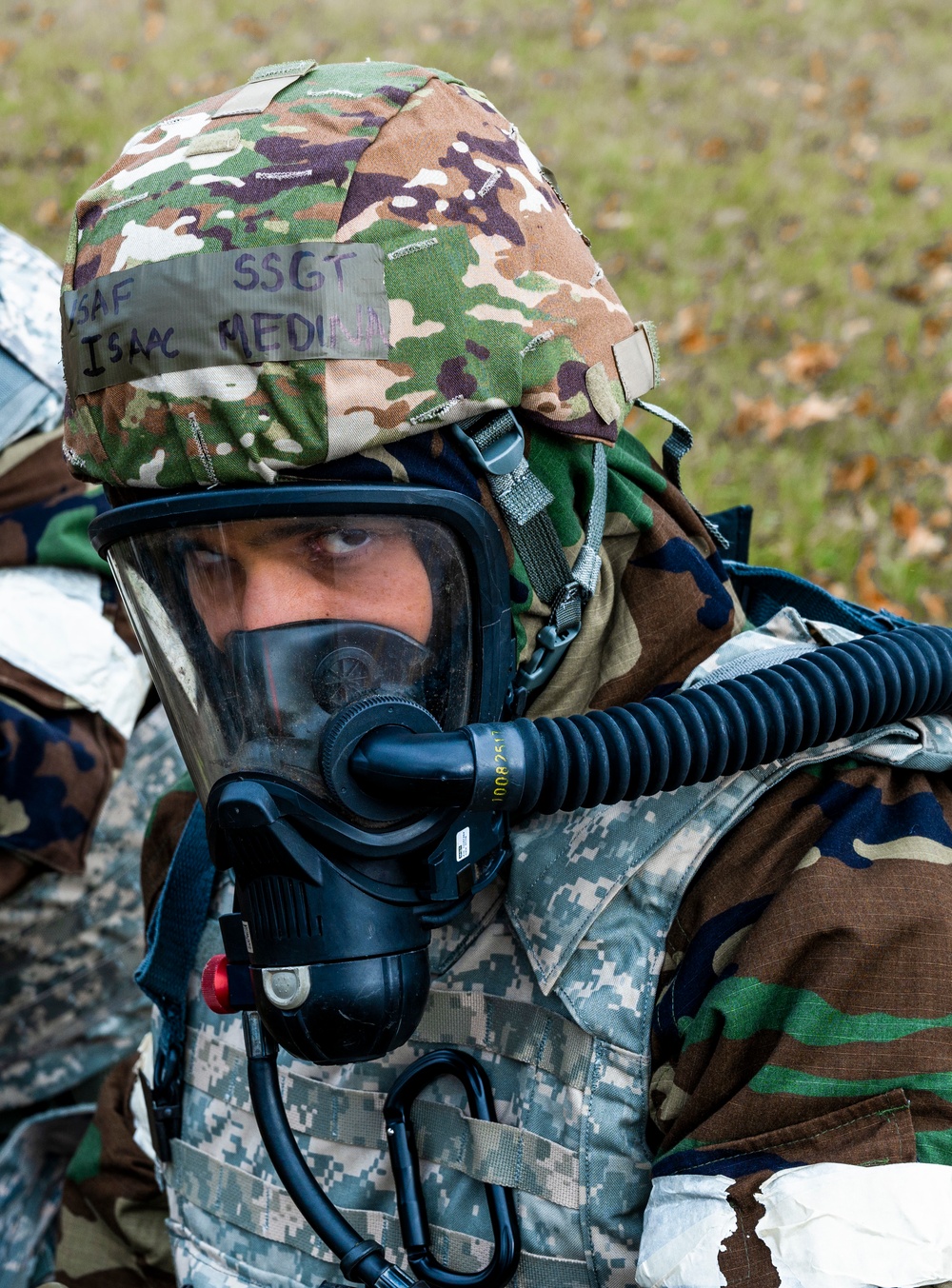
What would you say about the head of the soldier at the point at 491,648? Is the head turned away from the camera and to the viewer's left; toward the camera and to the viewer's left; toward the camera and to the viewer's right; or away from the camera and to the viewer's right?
toward the camera and to the viewer's left

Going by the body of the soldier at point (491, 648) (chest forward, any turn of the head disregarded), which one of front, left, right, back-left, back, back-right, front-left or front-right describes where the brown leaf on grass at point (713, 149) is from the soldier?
back-right

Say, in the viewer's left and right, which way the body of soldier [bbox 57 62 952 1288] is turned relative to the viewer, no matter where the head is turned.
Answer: facing the viewer and to the left of the viewer

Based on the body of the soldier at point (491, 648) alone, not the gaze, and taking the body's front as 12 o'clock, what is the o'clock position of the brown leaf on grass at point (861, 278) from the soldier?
The brown leaf on grass is roughly at 5 o'clock from the soldier.

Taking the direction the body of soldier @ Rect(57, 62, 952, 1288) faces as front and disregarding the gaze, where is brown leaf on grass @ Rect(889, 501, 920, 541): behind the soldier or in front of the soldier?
behind

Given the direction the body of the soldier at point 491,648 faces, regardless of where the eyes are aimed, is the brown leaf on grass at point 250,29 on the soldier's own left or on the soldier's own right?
on the soldier's own right

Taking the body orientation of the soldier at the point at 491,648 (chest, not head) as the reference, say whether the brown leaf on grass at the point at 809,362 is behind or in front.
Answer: behind

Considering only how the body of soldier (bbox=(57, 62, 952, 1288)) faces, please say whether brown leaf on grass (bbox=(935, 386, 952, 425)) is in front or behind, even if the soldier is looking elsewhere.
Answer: behind
